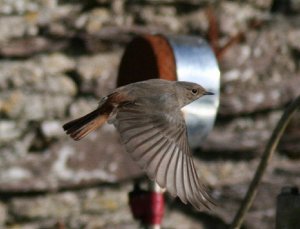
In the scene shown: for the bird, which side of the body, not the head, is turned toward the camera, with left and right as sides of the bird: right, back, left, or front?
right
